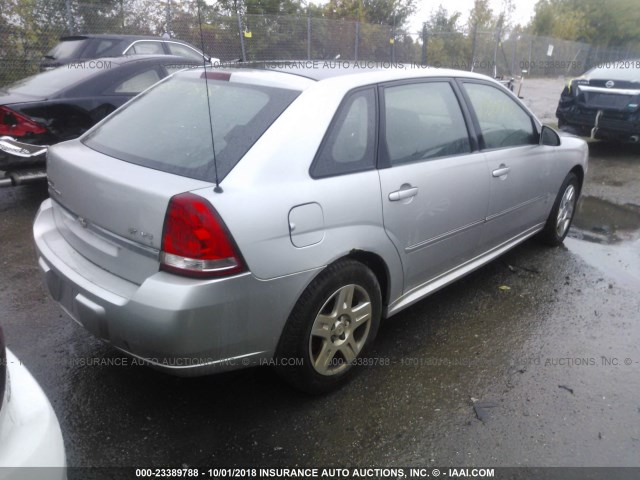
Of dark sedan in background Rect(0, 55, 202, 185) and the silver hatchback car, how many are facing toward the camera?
0

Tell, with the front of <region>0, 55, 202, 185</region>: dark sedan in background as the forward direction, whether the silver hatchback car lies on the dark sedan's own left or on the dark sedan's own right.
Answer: on the dark sedan's own right

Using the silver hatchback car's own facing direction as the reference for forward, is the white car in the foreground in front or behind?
behind

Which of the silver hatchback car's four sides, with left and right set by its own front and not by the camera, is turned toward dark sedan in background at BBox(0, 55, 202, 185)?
left

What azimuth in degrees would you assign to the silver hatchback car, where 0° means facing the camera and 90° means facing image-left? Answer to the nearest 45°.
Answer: approximately 225°

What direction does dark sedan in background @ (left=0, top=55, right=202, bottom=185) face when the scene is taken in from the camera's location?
facing away from the viewer and to the right of the viewer

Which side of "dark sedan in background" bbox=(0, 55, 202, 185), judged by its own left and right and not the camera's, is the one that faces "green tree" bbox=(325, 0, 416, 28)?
front

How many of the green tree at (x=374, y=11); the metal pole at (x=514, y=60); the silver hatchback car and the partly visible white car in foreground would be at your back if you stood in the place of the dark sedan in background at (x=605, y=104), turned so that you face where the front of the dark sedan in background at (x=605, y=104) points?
2
